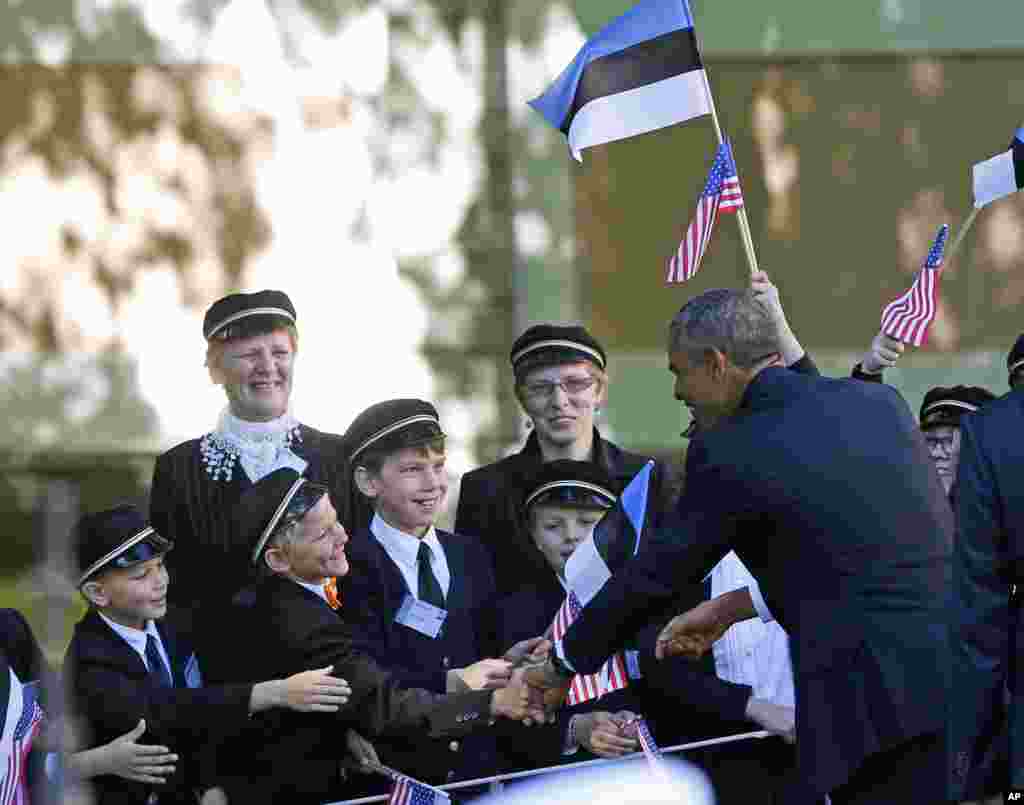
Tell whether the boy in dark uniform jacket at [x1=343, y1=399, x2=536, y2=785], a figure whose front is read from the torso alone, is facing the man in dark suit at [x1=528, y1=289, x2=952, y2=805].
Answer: yes

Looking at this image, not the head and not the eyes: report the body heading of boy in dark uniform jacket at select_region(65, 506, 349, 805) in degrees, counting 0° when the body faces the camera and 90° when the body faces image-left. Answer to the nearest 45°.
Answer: approximately 315°

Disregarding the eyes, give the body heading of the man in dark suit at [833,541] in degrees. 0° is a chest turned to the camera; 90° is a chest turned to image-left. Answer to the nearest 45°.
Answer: approximately 135°

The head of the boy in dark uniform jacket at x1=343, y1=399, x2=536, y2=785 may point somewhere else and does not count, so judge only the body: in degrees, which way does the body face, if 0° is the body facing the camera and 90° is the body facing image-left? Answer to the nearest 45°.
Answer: approximately 315°

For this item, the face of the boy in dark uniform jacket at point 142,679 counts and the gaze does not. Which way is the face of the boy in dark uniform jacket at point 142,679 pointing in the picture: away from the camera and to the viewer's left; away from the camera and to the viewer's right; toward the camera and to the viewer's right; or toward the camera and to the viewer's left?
toward the camera and to the viewer's right

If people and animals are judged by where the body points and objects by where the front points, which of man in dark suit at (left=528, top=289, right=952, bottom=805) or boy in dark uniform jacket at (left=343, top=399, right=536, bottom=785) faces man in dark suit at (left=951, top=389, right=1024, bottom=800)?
the boy in dark uniform jacket

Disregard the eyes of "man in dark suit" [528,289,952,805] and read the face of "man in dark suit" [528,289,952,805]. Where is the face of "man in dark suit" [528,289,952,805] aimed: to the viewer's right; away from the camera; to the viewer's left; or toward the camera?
to the viewer's left

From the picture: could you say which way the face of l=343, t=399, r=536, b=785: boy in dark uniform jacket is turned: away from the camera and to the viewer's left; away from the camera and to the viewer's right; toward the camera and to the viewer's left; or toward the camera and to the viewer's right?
toward the camera and to the viewer's right

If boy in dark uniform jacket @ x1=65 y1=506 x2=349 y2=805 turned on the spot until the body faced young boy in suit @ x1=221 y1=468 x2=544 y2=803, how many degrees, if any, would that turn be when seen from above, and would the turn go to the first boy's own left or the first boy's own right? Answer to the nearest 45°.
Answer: approximately 45° to the first boy's own left
